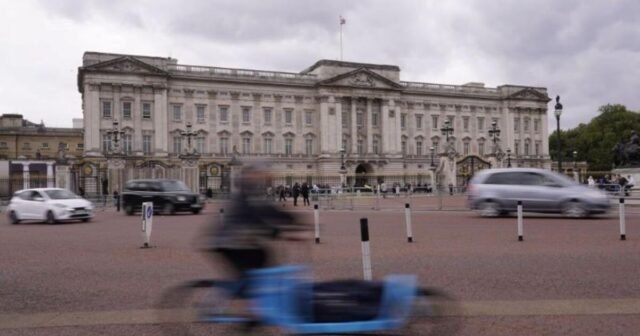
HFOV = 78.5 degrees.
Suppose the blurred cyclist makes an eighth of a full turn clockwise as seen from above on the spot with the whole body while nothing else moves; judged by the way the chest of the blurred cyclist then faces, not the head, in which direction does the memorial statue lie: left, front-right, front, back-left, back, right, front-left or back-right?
left

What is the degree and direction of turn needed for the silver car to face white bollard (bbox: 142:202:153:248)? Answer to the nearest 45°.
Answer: approximately 135° to its right

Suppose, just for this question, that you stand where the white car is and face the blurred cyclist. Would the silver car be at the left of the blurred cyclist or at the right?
left

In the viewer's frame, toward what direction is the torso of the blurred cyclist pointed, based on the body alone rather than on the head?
to the viewer's right

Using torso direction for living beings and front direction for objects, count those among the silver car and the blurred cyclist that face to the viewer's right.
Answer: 2

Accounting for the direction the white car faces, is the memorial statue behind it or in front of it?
in front

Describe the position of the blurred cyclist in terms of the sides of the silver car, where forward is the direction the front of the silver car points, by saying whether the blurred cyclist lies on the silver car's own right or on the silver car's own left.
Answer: on the silver car's own right

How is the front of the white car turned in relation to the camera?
facing the viewer and to the right of the viewer

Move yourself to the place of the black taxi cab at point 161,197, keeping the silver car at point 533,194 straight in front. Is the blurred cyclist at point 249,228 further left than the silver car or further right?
right

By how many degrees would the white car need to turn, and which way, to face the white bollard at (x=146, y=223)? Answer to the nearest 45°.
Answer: approximately 45° to its right
